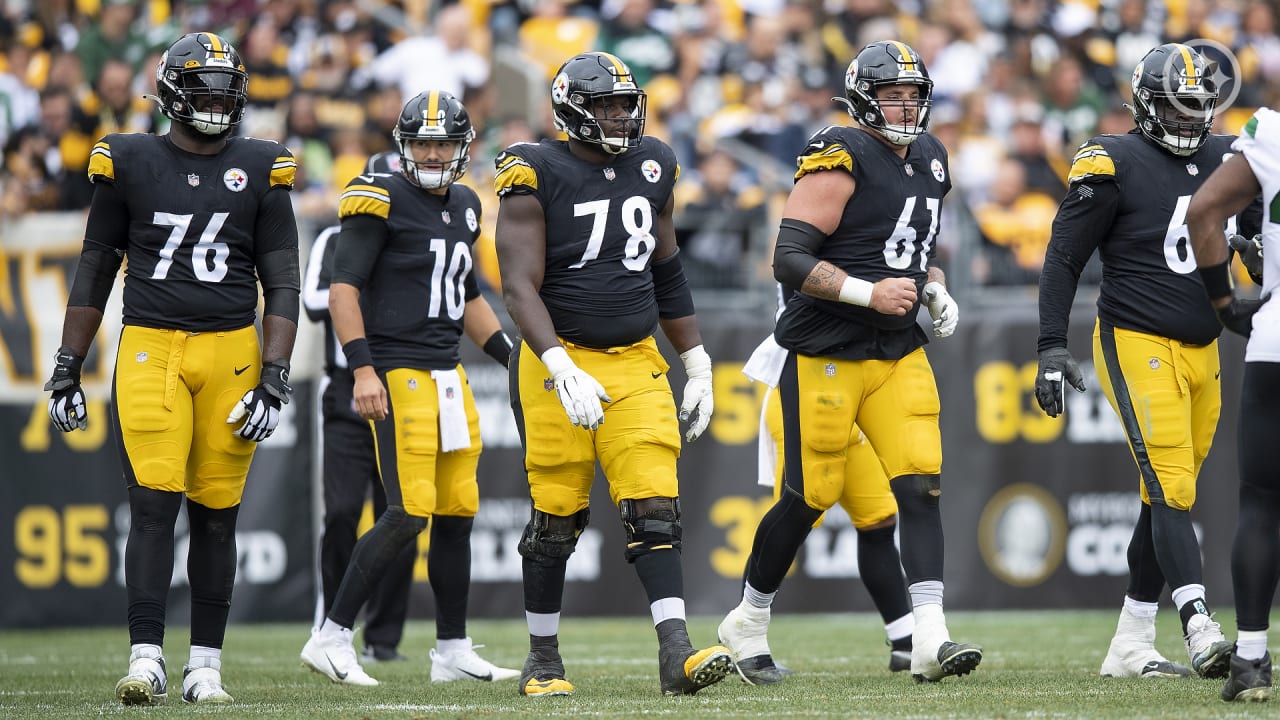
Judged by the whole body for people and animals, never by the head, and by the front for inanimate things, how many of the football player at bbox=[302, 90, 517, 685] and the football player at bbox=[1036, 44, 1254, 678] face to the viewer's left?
0

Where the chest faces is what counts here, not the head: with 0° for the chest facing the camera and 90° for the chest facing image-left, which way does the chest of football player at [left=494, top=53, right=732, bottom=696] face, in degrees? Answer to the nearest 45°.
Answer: approximately 315°

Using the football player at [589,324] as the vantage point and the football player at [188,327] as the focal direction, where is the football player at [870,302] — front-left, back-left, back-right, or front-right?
back-right

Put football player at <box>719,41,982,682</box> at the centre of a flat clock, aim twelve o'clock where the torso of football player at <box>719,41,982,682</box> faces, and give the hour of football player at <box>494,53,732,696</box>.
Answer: football player at <box>494,53,732,696</box> is roughly at 4 o'clock from football player at <box>719,41,982,682</box>.

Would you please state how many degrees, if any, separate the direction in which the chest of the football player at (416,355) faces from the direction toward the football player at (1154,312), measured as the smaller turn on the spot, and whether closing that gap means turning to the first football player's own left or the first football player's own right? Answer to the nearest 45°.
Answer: approximately 45° to the first football player's own left

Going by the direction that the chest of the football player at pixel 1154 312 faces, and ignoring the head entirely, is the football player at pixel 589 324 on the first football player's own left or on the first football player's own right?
on the first football player's own right

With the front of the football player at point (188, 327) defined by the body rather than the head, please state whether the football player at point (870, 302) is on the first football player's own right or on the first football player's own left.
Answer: on the first football player's own left

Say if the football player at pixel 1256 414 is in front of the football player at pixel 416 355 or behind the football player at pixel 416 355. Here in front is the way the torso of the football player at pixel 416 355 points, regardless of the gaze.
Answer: in front

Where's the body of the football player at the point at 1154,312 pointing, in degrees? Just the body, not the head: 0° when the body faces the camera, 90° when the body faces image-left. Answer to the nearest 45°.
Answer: approximately 315°

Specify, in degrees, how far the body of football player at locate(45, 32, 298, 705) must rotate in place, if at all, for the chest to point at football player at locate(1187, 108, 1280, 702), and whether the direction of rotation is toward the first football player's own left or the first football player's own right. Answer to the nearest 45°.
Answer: approximately 45° to the first football player's own left
